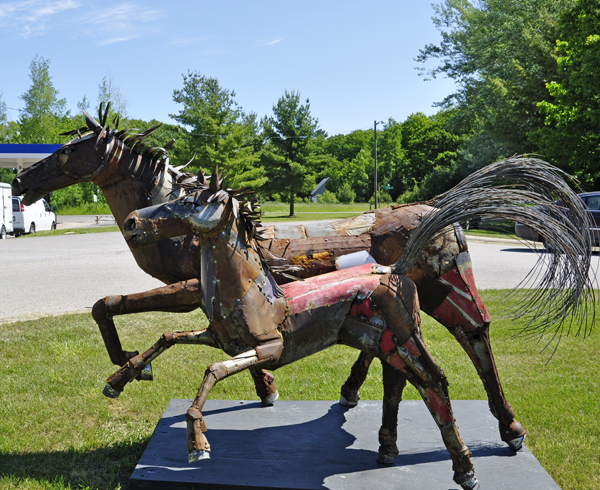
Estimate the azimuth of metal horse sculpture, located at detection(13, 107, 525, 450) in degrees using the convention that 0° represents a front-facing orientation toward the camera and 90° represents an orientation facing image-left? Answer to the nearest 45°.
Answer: approximately 90°

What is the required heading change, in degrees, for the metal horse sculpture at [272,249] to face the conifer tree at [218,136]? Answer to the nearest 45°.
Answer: approximately 90° to its right

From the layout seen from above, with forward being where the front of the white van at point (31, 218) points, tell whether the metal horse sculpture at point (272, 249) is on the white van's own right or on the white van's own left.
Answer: on the white van's own right

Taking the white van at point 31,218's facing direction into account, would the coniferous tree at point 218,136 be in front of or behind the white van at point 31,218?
in front

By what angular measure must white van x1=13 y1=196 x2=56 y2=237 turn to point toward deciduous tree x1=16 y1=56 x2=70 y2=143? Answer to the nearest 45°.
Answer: approximately 45° to its left

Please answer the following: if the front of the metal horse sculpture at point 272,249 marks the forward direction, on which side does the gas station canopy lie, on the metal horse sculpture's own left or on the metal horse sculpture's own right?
on the metal horse sculpture's own right

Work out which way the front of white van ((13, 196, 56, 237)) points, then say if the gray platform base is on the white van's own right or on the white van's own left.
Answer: on the white van's own right

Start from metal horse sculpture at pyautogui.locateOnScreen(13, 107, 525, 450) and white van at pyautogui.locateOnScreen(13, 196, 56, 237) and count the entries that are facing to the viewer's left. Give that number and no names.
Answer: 1

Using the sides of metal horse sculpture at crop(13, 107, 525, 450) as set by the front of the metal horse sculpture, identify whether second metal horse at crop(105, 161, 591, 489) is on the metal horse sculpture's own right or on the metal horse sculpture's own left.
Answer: on the metal horse sculpture's own left

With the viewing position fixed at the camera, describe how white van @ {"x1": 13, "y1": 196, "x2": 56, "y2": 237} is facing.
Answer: facing away from the viewer and to the right of the viewer
